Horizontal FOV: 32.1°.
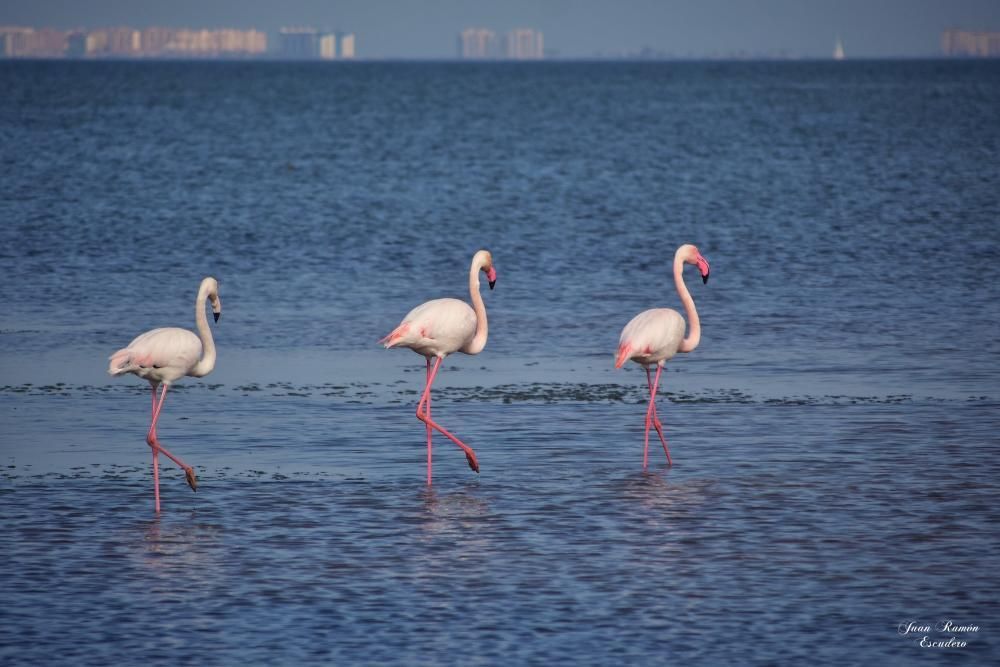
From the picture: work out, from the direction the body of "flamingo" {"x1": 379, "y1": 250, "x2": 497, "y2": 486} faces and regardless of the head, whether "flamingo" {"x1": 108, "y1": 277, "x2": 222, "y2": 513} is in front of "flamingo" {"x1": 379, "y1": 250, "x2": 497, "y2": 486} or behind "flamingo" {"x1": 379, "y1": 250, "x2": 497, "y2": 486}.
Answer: behind

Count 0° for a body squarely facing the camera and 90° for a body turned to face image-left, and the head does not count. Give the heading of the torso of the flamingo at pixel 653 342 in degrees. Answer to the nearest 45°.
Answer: approximately 270°

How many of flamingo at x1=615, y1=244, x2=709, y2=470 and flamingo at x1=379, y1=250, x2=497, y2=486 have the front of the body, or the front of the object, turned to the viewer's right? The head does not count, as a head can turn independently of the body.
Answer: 2

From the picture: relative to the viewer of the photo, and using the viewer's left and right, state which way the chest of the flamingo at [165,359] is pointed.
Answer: facing to the right of the viewer

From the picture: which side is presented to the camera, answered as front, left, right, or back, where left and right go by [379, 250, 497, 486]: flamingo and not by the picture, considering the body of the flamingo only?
right

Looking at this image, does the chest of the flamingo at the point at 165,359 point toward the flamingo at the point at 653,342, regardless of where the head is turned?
yes

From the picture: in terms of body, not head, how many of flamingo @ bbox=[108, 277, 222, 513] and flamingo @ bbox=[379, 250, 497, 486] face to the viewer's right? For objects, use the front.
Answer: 2

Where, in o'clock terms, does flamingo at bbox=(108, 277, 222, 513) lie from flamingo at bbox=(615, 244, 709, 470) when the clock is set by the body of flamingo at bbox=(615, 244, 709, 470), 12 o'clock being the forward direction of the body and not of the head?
flamingo at bbox=(108, 277, 222, 513) is roughly at 5 o'clock from flamingo at bbox=(615, 244, 709, 470).

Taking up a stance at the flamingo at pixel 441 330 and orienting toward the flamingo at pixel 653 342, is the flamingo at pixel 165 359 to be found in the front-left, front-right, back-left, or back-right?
back-right
